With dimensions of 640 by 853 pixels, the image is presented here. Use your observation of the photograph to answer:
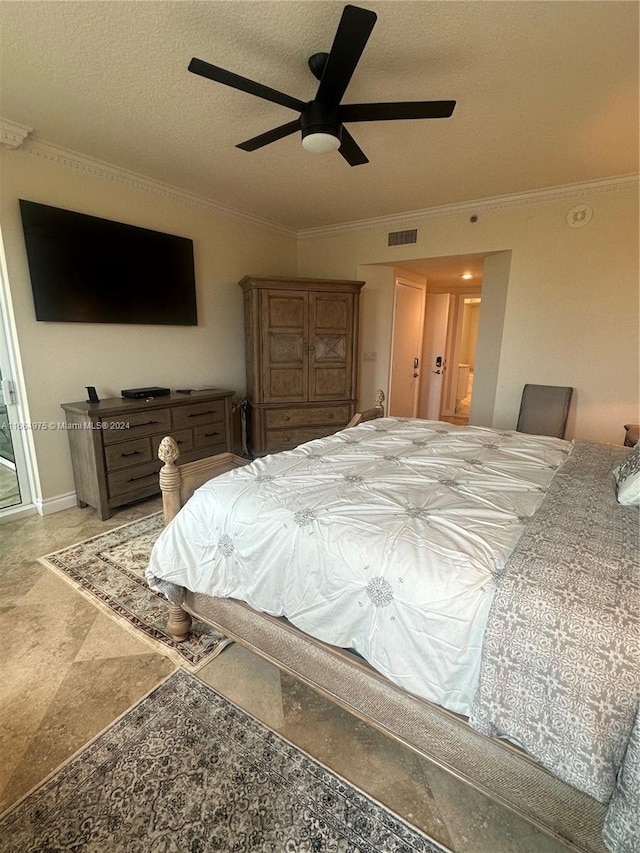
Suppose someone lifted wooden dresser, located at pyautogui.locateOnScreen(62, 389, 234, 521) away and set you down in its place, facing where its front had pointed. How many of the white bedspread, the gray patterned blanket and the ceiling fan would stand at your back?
0

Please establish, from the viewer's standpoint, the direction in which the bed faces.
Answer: facing away from the viewer and to the left of the viewer

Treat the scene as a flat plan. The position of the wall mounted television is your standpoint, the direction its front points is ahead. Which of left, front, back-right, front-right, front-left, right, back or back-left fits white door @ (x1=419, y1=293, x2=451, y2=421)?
front-left

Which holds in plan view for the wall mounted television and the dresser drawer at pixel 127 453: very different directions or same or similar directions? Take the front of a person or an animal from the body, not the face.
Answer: same or similar directions

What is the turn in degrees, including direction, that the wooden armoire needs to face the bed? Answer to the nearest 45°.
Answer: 0° — it already faces it

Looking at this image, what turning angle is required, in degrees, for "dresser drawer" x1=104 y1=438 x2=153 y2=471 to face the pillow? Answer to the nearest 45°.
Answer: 0° — it already faces it

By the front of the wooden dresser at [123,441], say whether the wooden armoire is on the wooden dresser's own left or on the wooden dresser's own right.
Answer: on the wooden dresser's own left

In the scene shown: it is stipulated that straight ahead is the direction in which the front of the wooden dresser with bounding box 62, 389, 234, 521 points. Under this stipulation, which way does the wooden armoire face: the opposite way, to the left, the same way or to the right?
to the right

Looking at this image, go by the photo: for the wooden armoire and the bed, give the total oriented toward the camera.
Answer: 1

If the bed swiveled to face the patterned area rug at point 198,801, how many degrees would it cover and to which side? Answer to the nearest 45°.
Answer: approximately 45° to its left

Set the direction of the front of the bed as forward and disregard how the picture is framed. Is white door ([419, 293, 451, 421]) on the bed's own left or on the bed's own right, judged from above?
on the bed's own right

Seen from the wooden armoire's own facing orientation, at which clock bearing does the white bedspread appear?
The white bedspread is roughly at 12 o'clock from the wooden armoire.

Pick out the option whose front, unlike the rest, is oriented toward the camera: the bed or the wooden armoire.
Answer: the wooden armoire

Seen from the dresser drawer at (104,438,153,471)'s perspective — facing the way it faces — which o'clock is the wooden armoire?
The wooden armoire is roughly at 10 o'clock from the dresser drawer.

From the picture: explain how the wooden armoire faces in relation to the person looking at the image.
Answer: facing the viewer

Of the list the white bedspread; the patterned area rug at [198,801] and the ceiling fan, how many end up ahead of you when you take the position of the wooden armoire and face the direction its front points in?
3

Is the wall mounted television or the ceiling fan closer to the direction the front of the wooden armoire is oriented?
the ceiling fan

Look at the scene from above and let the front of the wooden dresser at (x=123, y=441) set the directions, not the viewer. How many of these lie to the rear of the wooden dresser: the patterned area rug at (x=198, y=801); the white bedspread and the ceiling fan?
0

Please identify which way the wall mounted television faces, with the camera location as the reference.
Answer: facing the viewer and to the right of the viewer

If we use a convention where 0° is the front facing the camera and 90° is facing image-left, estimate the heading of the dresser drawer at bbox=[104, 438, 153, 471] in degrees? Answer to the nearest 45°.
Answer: approximately 315°
